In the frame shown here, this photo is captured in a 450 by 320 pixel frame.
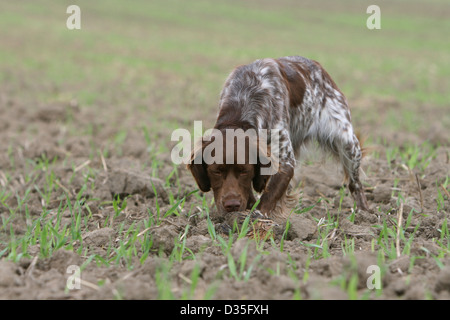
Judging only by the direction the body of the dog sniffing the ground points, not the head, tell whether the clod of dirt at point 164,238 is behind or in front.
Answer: in front

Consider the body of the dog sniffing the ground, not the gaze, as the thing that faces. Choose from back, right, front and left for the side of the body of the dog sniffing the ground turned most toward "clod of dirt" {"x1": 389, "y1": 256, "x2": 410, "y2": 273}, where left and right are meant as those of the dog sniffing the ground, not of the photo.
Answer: left

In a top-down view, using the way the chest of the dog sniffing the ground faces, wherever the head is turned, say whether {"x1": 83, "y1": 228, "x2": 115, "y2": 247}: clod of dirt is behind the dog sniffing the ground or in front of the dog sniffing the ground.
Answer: in front

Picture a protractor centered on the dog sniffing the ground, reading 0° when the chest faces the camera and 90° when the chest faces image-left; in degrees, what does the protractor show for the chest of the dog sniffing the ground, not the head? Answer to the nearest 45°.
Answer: approximately 45°

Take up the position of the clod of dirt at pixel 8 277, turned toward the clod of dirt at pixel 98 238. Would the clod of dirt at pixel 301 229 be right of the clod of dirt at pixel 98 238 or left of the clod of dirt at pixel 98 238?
right
